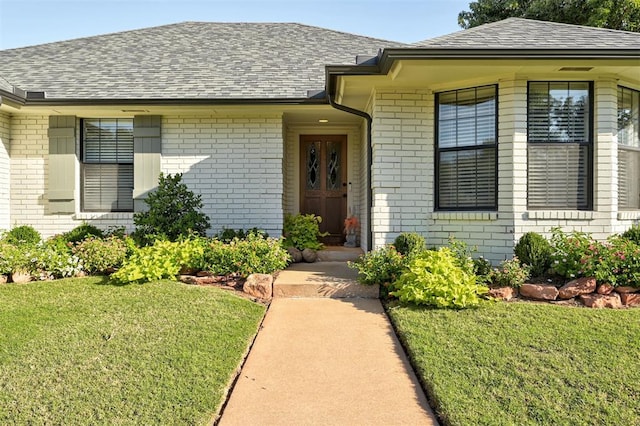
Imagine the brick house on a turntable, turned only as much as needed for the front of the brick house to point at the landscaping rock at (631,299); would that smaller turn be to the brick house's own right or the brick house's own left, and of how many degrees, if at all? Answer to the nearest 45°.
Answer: approximately 45° to the brick house's own left

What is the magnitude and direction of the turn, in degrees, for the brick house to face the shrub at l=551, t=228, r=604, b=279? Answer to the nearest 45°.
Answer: approximately 45° to its left

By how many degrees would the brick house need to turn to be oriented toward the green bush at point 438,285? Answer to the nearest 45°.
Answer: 0° — it already faces it

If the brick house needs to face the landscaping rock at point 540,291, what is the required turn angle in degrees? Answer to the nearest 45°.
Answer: approximately 45° to its left

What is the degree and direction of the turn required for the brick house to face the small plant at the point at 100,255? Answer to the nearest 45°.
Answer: approximately 90° to its right

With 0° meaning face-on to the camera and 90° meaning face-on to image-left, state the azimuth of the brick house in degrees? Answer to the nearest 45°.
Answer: approximately 0°

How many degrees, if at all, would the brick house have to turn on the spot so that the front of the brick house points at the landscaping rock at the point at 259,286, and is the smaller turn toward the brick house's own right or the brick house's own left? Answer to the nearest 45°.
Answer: approximately 45° to the brick house's own right

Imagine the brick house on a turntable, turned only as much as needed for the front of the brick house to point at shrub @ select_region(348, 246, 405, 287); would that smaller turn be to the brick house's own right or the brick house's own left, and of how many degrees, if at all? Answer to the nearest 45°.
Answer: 0° — it already faces it
